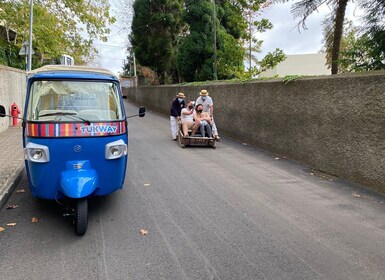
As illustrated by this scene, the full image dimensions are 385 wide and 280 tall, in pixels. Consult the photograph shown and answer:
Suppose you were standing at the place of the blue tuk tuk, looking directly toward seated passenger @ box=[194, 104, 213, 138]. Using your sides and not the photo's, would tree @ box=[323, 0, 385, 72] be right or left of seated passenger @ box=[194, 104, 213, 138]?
right

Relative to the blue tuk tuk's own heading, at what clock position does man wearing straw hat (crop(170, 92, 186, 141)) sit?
The man wearing straw hat is roughly at 7 o'clock from the blue tuk tuk.

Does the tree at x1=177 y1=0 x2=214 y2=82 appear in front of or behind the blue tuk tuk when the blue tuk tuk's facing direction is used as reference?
behind

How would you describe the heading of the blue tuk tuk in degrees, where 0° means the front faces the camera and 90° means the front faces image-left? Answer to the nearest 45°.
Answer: approximately 0°

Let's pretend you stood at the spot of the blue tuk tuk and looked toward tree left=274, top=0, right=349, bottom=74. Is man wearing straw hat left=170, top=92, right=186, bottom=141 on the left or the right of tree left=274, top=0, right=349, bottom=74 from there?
left

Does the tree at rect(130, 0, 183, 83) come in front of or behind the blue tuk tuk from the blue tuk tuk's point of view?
behind

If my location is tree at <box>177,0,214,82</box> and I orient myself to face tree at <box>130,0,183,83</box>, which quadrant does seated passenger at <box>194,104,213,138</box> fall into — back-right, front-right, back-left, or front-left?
back-left

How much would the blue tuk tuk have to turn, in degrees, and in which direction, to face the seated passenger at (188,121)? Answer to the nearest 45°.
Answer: approximately 135° to its left

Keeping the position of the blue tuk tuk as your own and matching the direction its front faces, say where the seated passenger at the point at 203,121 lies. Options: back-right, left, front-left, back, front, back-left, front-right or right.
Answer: back-left
